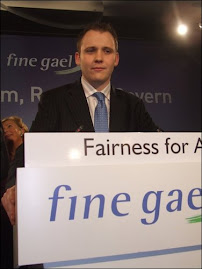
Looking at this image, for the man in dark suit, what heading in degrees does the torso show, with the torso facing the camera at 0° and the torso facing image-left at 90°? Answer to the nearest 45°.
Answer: approximately 0°
